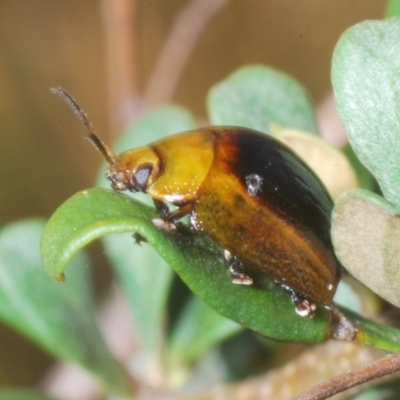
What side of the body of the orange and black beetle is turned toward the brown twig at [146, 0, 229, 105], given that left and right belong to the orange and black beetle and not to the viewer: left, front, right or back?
right

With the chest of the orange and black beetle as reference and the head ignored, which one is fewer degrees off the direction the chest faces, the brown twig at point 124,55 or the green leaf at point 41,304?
the green leaf

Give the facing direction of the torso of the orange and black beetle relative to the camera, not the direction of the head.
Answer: to the viewer's left
